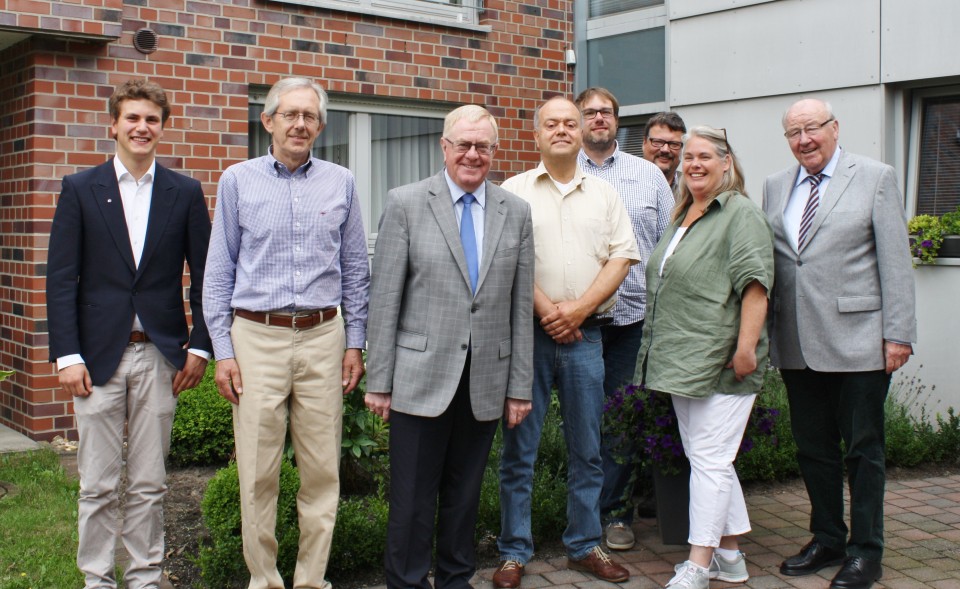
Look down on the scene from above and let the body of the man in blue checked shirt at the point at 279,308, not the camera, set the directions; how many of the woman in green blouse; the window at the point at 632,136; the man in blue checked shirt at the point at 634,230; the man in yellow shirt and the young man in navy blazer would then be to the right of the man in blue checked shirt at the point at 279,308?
1

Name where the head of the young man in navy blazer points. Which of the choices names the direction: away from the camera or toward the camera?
toward the camera

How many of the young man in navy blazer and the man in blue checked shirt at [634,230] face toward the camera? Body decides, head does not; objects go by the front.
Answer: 2

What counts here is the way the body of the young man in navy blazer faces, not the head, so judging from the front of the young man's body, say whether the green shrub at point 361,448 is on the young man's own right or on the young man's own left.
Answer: on the young man's own left

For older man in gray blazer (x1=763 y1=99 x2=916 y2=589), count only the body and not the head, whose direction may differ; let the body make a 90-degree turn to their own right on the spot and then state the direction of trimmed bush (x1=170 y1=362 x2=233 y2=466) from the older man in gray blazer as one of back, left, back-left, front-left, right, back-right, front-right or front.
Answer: front-left

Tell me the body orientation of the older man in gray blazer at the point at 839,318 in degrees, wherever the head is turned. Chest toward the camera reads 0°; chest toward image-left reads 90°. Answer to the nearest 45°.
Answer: approximately 45°

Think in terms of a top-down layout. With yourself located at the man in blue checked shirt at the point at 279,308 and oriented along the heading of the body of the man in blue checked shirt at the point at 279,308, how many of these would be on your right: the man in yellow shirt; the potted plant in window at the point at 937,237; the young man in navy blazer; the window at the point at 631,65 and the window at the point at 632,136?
1

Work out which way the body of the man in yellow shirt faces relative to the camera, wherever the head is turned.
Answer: toward the camera

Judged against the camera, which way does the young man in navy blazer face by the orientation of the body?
toward the camera

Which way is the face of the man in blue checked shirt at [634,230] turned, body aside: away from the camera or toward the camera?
toward the camera

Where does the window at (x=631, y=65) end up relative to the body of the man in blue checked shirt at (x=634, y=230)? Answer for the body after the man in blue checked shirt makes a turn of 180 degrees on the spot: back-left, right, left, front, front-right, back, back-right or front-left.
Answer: front

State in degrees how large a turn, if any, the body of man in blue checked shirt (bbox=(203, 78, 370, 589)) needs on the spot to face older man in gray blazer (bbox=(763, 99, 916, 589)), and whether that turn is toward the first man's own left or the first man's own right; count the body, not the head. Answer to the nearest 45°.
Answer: approximately 90° to the first man's own left
